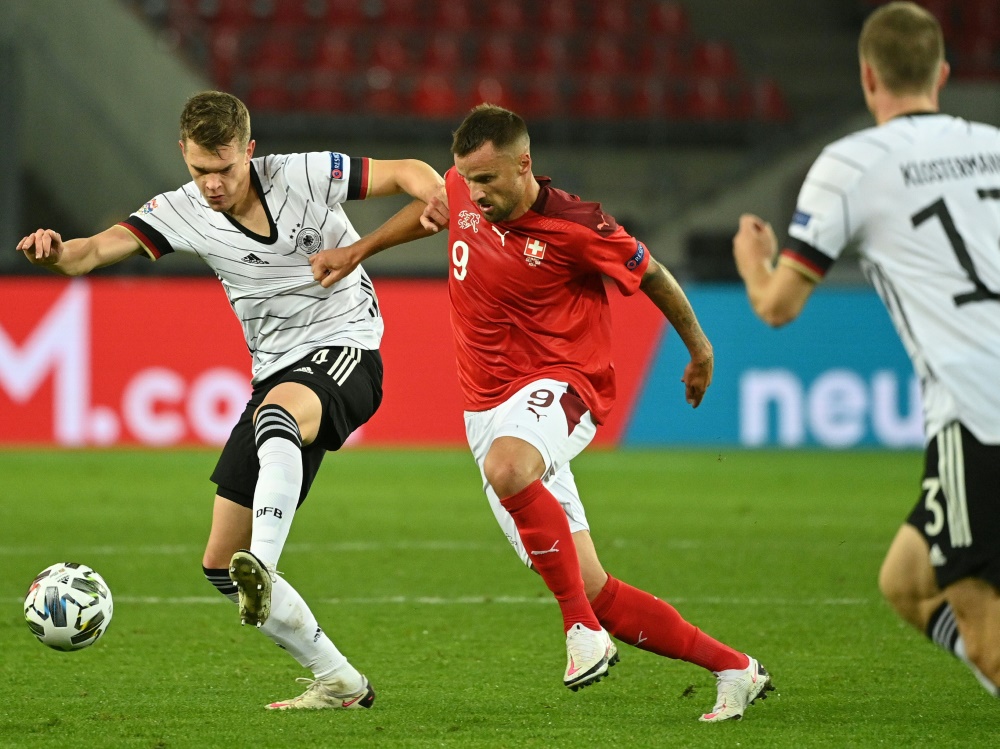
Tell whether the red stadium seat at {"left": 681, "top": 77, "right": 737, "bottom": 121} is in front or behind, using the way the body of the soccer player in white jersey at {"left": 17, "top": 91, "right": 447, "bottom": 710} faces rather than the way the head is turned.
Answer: behind

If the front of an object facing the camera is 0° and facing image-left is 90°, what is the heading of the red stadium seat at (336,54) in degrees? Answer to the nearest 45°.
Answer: approximately 0°

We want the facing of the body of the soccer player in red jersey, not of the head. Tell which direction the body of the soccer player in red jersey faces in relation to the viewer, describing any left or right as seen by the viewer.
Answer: facing the viewer and to the left of the viewer

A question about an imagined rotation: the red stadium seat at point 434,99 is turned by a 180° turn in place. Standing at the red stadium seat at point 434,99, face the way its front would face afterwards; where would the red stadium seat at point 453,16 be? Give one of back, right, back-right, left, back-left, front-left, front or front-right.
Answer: front

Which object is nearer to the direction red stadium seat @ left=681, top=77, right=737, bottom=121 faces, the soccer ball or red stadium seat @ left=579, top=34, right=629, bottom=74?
the soccer ball

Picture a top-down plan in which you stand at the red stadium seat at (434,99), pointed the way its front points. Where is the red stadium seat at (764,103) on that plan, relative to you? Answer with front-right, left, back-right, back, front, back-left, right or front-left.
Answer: left

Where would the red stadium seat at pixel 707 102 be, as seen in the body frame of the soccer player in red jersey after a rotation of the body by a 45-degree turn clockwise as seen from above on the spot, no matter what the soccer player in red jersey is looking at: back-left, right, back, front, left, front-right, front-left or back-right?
right

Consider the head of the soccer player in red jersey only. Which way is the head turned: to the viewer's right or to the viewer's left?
to the viewer's left

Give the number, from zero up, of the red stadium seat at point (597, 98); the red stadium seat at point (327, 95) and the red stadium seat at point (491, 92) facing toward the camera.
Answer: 3

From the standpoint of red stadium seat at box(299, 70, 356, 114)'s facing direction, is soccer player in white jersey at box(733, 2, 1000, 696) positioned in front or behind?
in front

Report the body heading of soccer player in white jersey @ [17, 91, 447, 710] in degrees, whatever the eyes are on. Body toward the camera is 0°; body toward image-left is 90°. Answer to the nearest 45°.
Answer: approximately 0°

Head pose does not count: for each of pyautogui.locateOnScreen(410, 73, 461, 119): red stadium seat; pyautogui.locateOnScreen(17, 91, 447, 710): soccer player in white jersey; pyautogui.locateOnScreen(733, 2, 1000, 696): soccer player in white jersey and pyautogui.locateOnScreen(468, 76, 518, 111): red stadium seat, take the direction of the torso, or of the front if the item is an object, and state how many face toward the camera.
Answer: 3

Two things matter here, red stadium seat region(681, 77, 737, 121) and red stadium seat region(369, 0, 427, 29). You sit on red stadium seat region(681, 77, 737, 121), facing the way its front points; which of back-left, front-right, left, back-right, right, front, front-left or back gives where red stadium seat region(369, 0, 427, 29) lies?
right

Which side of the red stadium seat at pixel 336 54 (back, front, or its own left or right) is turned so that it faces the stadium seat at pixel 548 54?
left

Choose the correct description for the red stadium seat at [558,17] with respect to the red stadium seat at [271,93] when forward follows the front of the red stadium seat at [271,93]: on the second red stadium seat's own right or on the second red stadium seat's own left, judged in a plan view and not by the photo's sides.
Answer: on the second red stadium seat's own left
